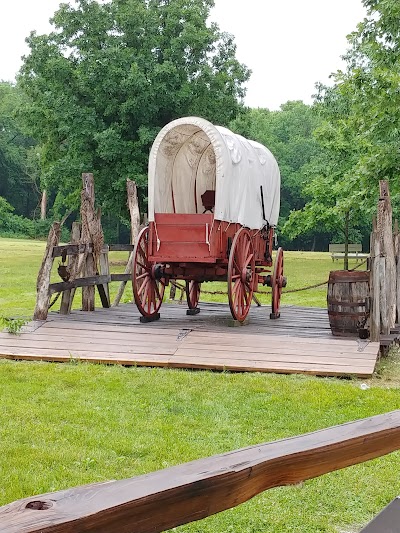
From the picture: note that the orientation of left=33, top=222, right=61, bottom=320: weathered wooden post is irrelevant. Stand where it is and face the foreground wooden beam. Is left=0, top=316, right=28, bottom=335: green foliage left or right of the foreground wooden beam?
right

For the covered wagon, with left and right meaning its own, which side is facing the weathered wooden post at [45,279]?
back

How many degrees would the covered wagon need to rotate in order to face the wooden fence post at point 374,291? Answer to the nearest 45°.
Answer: approximately 90° to its right

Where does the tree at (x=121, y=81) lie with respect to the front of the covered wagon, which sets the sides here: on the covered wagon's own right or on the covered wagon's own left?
on the covered wagon's own left

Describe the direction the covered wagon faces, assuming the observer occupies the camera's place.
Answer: facing away from the viewer and to the right of the viewer

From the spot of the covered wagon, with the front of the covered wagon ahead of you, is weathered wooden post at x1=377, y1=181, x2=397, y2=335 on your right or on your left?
on your right

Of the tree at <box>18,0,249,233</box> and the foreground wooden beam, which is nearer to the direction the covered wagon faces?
the tree

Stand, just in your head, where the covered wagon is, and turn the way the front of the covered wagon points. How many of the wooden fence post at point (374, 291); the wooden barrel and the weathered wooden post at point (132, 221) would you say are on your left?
1

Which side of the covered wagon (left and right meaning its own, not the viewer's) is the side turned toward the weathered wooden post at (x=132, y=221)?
left

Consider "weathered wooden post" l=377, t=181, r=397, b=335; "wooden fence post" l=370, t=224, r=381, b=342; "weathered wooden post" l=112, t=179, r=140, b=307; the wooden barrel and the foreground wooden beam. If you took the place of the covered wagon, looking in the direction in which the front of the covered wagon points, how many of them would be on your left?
1
